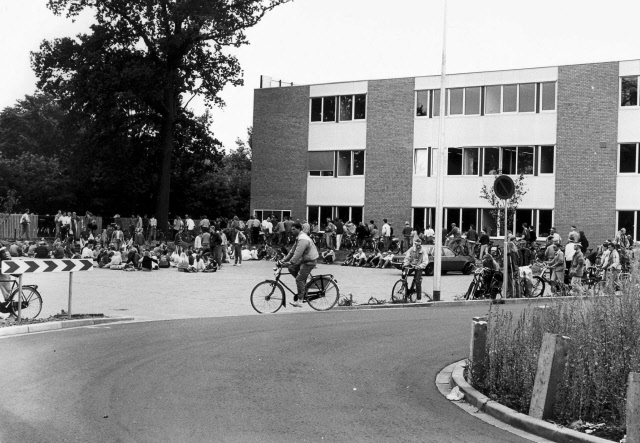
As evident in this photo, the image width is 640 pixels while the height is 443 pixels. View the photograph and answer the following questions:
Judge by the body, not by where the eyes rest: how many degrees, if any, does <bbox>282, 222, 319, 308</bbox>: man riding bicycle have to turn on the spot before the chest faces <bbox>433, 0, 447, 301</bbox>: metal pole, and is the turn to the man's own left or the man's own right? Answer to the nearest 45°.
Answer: approximately 135° to the man's own right

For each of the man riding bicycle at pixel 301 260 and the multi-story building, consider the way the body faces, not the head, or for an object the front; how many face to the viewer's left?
1

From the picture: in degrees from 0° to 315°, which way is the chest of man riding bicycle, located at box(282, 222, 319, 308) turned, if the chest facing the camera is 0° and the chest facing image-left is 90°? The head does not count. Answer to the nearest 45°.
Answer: approximately 90°

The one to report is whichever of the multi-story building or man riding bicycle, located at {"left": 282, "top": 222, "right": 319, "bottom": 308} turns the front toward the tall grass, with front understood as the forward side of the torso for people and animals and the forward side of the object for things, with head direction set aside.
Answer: the multi-story building

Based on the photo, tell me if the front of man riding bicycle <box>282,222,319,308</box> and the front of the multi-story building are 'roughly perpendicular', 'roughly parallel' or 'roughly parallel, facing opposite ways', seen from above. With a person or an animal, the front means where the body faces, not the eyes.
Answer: roughly perpendicular

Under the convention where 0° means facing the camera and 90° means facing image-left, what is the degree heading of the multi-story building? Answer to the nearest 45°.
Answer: approximately 0°
